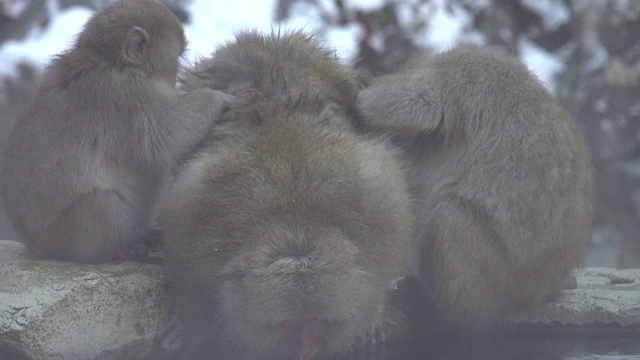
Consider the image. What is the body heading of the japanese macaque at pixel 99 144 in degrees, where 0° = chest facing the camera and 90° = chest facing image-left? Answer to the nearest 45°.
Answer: approximately 225°

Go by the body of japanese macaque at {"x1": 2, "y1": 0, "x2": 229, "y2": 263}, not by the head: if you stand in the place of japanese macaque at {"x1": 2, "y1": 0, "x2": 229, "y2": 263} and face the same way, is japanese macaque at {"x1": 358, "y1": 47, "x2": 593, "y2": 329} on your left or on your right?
on your right

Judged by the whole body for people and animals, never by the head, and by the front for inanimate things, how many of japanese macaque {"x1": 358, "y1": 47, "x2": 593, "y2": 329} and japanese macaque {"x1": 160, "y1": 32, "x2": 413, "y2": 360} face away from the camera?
1

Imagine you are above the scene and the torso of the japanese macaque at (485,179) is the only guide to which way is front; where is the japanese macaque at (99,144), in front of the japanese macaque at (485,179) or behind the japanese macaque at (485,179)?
in front

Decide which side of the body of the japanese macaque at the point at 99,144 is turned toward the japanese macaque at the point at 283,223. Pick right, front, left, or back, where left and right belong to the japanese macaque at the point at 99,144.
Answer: right
